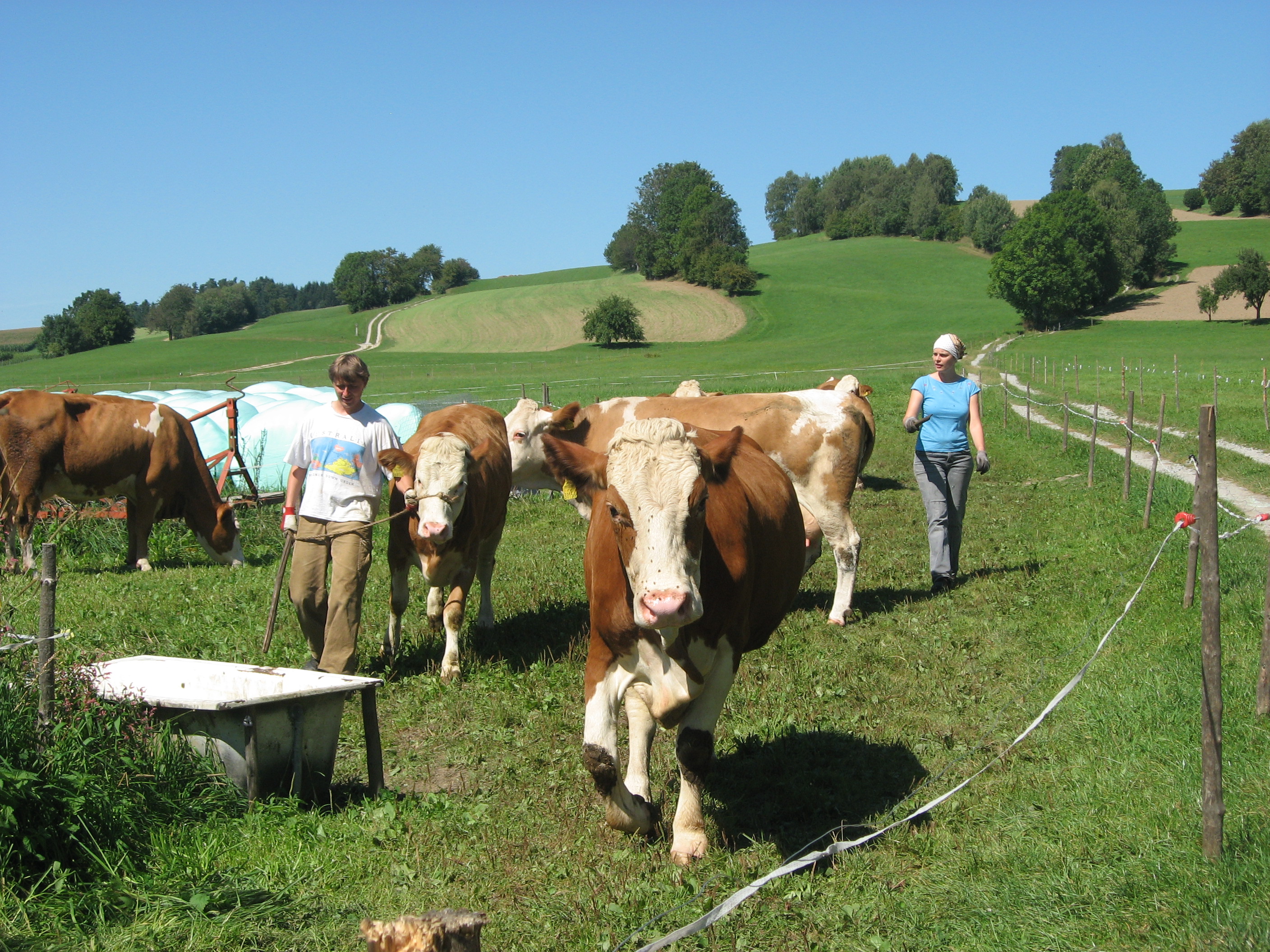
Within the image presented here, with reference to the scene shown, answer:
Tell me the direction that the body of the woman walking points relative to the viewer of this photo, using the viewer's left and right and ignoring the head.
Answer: facing the viewer

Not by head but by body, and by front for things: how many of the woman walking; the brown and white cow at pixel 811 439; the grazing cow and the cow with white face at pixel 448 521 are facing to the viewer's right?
1

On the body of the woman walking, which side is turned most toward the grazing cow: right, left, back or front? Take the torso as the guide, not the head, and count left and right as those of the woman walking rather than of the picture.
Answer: right

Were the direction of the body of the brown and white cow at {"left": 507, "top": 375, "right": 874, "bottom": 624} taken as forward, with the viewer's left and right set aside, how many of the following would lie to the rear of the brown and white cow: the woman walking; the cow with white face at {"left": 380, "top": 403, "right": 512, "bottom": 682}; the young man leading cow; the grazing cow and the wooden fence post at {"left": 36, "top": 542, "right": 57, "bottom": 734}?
1

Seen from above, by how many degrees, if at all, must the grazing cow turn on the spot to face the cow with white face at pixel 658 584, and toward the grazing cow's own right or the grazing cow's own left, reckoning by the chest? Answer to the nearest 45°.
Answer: approximately 90° to the grazing cow's own right

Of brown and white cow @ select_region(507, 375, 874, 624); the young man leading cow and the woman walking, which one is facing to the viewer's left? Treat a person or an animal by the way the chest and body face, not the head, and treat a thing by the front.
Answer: the brown and white cow

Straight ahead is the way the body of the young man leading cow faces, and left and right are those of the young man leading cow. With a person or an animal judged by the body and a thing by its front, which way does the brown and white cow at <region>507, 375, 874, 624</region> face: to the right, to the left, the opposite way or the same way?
to the right

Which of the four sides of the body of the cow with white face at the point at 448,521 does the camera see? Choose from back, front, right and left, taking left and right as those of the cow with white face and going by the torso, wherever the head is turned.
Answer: front

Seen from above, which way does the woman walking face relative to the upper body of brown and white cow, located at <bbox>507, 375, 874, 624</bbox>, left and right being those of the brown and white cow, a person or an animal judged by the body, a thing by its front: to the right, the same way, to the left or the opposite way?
to the left

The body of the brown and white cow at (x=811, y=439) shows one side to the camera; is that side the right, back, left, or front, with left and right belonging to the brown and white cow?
left

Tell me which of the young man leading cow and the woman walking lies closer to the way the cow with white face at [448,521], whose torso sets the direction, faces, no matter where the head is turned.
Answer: the young man leading cow

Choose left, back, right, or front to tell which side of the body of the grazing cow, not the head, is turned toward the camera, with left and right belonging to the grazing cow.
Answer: right

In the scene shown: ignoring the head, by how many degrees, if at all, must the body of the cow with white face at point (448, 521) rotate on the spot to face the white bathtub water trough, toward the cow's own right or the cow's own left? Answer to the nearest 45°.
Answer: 0° — it already faces it

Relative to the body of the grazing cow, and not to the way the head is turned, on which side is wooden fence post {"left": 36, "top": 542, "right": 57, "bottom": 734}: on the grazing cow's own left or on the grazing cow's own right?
on the grazing cow's own right

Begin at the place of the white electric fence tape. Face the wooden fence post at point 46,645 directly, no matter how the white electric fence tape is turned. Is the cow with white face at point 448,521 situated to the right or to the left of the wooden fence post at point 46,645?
right

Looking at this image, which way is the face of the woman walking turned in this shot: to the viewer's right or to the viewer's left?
to the viewer's left
